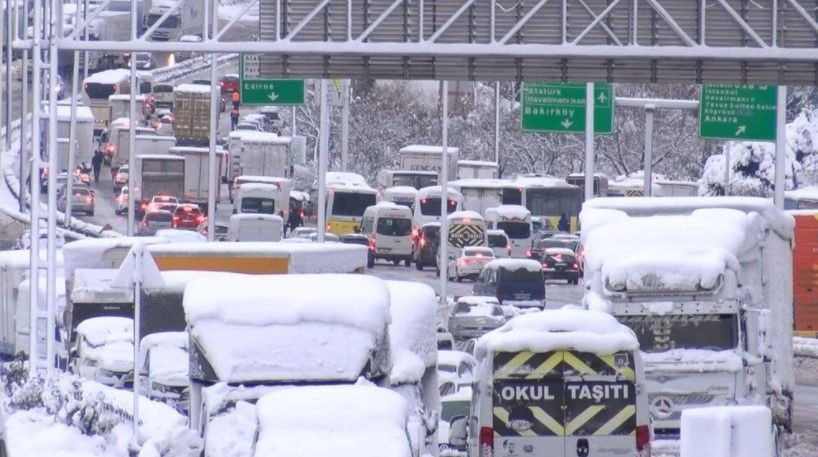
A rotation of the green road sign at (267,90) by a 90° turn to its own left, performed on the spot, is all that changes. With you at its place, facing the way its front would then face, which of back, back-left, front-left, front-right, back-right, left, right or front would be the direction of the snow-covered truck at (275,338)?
right

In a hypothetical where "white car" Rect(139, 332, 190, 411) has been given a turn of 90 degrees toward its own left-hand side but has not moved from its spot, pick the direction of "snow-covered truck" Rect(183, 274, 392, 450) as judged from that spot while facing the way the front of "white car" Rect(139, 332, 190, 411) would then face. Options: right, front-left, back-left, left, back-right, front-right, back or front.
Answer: back-right

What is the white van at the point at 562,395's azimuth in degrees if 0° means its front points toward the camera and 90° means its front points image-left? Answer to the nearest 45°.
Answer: approximately 180°

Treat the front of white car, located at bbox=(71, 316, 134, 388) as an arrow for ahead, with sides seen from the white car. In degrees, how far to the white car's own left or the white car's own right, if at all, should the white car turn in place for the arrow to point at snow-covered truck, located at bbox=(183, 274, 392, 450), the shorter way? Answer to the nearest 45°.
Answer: approximately 45° to the white car's own right

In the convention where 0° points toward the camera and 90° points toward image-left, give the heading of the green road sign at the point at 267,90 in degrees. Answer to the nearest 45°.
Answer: approximately 0°

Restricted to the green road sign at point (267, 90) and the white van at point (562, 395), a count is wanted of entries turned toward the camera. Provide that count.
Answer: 1

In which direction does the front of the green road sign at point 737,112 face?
toward the camera

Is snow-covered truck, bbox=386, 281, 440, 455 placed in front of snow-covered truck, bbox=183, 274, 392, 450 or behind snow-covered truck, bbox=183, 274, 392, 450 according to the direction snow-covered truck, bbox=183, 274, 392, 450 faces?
behind

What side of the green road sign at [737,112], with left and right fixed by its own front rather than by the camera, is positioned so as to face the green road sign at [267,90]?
right

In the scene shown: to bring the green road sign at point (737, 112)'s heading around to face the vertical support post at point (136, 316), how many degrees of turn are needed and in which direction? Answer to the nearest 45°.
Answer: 0° — it already faces it
